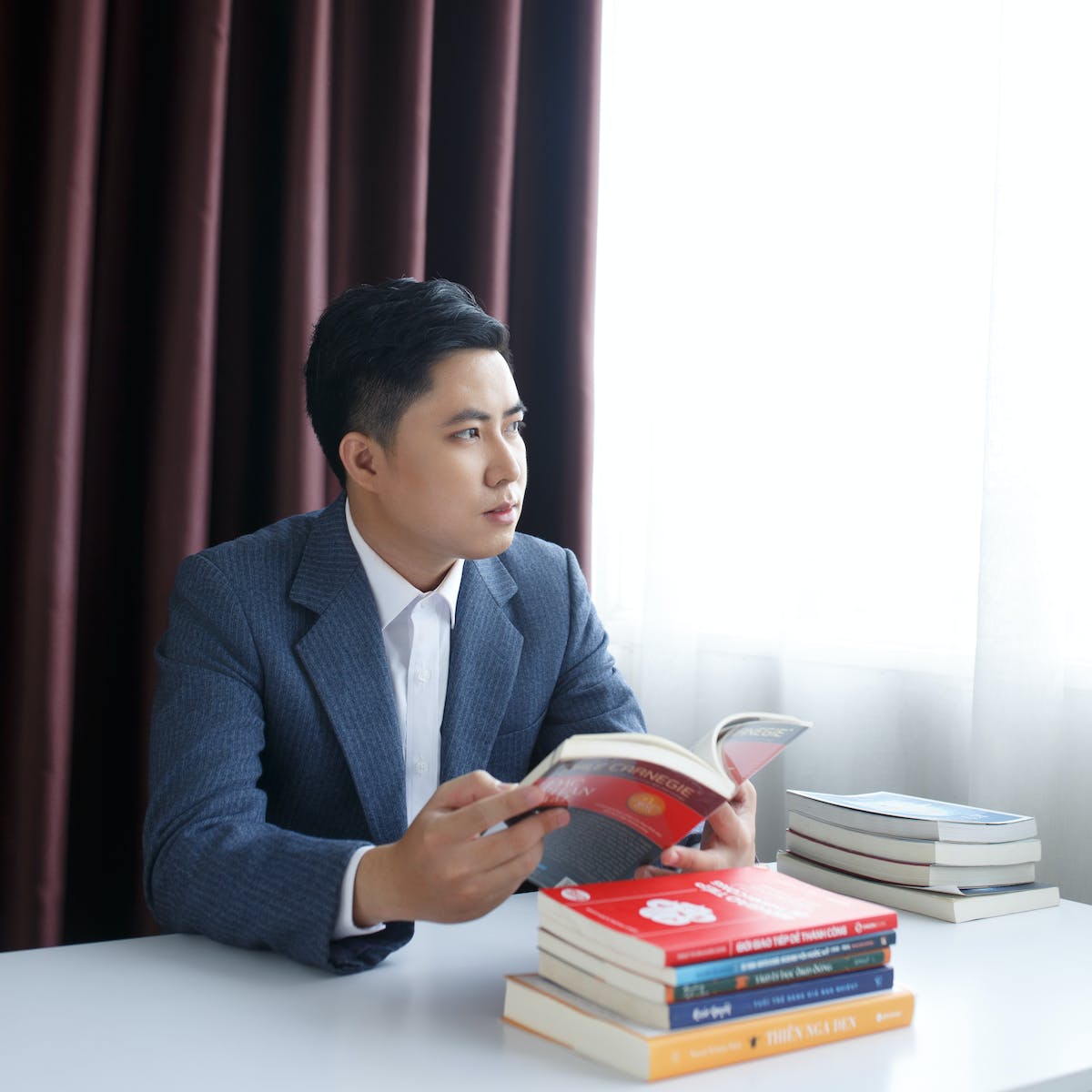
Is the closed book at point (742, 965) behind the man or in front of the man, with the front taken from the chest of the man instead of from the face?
in front

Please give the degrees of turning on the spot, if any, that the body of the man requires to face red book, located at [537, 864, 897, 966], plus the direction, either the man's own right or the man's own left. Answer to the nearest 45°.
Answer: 0° — they already face it

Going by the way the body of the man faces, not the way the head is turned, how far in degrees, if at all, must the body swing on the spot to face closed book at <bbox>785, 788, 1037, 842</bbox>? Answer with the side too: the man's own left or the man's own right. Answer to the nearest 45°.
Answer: approximately 45° to the man's own left

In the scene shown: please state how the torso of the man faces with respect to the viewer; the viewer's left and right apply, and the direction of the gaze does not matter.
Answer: facing the viewer and to the right of the viewer

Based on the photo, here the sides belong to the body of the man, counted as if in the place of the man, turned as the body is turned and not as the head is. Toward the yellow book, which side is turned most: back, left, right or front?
front

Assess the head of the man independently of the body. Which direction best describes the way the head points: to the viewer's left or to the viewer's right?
to the viewer's right

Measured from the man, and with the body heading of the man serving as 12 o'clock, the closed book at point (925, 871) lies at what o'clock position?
The closed book is roughly at 11 o'clock from the man.
